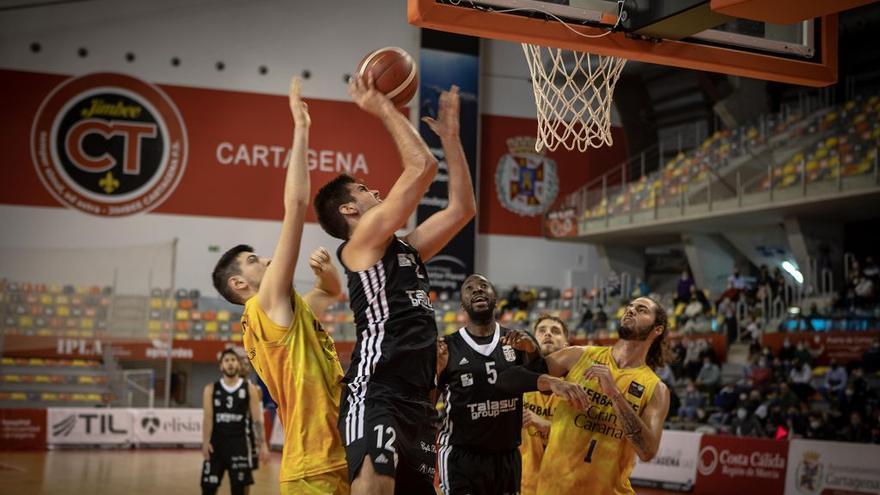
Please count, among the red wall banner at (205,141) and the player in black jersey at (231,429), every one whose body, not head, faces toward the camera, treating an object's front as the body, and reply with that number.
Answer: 2

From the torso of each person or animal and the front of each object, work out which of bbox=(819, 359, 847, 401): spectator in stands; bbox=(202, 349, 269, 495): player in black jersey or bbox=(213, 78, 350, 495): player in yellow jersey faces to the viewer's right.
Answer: the player in yellow jersey

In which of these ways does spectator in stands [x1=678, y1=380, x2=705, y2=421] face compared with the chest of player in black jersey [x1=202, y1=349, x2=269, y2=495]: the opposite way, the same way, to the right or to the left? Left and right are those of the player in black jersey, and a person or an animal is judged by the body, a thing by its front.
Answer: to the right

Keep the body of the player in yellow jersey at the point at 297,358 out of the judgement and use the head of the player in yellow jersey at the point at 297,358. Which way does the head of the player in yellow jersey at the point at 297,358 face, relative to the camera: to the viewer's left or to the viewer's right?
to the viewer's right

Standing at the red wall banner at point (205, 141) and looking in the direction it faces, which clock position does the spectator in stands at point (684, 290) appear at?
The spectator in stands is roughly at 10 o'clock from the red wall banner.

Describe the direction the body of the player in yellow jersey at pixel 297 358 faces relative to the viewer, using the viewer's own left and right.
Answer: facing to the right of the viewer

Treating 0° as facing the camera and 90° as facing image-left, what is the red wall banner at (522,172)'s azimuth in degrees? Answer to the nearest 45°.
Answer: approximately 0°

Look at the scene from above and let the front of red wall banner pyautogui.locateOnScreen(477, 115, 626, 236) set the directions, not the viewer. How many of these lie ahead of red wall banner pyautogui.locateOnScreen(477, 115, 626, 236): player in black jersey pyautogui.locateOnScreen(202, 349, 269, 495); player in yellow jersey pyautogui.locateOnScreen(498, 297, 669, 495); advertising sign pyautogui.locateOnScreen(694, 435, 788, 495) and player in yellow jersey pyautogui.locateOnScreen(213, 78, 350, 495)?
4

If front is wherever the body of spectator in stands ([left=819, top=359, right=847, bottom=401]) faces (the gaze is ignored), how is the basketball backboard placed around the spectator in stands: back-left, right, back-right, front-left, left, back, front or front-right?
front-left

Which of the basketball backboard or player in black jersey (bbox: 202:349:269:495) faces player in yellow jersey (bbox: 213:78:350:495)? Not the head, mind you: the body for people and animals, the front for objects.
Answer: the player in black jersey

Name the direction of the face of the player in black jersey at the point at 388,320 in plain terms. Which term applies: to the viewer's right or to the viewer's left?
to the viewer's right

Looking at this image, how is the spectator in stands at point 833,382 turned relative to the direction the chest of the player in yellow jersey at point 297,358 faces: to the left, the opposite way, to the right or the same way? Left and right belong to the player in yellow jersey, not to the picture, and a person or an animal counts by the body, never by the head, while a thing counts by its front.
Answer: the opposite way
